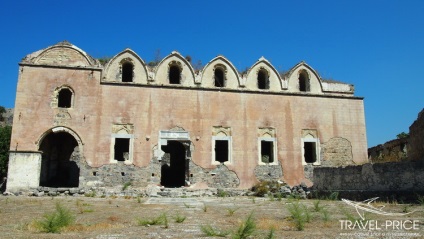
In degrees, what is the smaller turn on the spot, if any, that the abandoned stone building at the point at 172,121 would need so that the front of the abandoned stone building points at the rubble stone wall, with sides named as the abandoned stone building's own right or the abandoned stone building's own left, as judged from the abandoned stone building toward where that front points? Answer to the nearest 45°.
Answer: approximately 45° to the abandoned stone building's own left

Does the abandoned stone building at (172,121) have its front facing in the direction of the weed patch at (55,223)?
yes

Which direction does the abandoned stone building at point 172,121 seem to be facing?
toward the camera

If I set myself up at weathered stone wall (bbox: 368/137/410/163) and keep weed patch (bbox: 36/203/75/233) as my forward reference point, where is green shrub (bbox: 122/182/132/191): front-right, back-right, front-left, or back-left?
front-right

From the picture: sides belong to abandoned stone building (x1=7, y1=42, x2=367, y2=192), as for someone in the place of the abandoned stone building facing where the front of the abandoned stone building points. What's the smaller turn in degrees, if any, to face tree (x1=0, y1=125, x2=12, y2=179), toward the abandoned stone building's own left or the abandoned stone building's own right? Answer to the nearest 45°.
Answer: approximately 90° to the abandoned stone building's own right

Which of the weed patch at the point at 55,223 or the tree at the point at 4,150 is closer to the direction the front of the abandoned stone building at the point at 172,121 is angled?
the weed patch

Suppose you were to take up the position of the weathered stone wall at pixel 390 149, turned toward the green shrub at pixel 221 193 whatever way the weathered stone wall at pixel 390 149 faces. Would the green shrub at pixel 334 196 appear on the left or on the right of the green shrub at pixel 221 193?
left

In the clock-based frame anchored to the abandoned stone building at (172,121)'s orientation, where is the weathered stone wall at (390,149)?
The weathered stone wall is roughly at 9 o'clock from the abandoned stone building.

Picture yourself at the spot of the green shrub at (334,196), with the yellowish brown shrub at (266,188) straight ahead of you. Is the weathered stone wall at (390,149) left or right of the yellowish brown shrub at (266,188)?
right
